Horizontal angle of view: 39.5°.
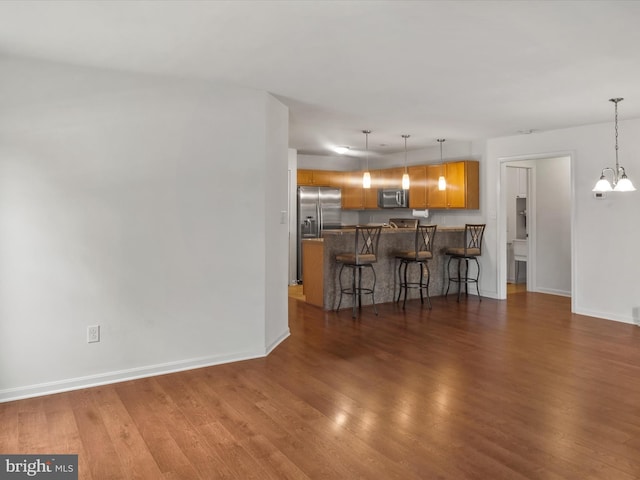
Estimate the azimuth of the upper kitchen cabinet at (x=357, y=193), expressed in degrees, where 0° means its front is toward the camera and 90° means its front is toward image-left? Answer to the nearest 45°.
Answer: approximately 0°

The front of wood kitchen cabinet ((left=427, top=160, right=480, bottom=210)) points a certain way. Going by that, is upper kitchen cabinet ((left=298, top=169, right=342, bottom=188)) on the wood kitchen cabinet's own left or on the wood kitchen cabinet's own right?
on the wood kitchen cabinet's own right

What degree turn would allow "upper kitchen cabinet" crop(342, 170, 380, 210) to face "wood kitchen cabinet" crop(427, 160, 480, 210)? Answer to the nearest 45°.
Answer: approximately 45° to its left

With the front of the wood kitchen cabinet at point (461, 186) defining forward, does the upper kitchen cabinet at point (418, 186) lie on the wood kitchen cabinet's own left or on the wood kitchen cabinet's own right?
on the wood kitchen cabinet's own right

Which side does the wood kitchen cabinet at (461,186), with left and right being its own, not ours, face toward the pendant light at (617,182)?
left

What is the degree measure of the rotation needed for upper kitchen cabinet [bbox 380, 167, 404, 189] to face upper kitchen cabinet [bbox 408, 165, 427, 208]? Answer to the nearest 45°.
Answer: approximately 90° to its left

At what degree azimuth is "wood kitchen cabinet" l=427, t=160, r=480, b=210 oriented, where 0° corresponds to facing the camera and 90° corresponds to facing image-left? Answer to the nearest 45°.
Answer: approximately 45°

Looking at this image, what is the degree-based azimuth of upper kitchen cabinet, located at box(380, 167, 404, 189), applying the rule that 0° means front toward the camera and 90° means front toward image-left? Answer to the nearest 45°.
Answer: approximately 45°
